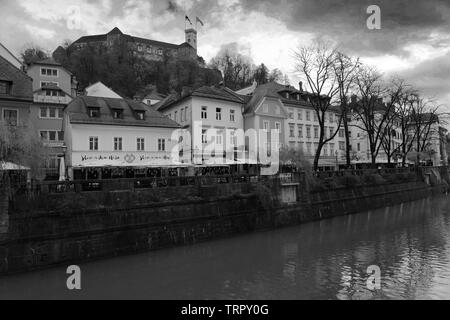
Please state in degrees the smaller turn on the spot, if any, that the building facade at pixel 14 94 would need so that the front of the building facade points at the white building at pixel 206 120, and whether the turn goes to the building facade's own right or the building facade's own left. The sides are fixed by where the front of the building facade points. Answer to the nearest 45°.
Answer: approximately 90° to the building facade's own left

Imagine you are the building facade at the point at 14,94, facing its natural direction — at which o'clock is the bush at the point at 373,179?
The bush is roughly at 9 o'clock from the building facade.

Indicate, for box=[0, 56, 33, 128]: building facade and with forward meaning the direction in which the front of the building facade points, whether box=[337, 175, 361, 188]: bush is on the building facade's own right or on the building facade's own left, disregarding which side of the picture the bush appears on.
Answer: on the building facade's own left

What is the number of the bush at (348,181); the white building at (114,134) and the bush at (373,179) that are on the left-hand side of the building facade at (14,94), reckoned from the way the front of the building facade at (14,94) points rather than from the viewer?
3

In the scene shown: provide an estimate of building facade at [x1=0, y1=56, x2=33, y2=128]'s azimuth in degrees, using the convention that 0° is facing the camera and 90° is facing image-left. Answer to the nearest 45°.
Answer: approximately 0°

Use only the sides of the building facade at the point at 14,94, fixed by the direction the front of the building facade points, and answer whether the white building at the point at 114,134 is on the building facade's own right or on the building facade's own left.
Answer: on the building facade's own left
